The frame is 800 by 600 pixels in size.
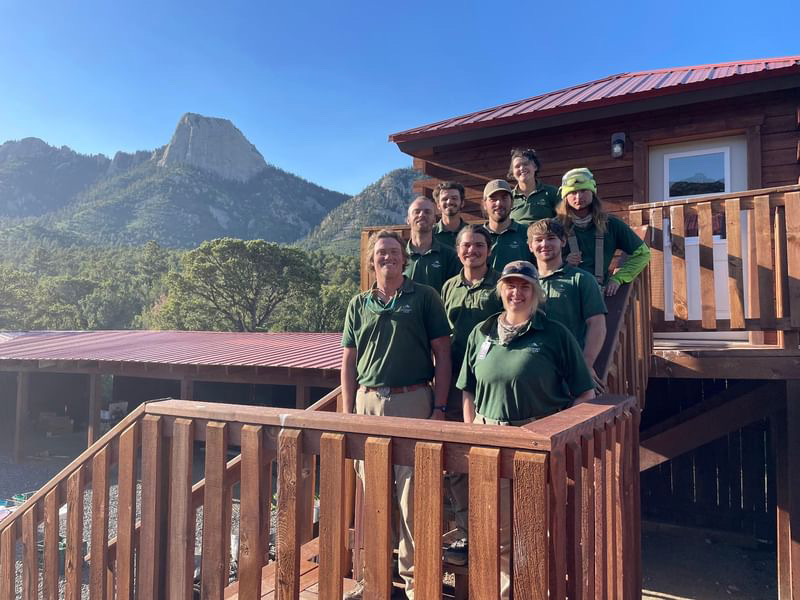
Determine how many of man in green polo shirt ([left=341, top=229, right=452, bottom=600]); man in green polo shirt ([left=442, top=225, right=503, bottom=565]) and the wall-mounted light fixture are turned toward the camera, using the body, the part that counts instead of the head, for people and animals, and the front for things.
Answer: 3

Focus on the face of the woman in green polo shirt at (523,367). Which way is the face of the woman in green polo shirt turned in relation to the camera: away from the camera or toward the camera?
toward the camera

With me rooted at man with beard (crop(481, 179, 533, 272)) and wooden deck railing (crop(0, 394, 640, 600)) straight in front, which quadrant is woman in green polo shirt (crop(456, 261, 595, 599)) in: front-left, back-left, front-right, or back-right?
front-left

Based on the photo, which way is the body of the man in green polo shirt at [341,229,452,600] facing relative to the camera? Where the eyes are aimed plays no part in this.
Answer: toward the camera

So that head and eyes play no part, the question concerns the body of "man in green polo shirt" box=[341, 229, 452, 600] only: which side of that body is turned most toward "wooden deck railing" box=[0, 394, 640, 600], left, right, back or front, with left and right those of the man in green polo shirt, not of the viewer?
front

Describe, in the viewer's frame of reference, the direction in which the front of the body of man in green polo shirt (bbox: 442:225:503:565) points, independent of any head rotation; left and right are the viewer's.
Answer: facing the viewer

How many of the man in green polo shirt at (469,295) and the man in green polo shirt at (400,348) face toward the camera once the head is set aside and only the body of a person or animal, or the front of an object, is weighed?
2

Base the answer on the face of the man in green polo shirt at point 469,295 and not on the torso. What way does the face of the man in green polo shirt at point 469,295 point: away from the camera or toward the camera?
toward the camera

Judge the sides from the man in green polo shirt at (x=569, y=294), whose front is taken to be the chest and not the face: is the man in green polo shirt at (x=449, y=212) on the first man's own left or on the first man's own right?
on the first man's own right

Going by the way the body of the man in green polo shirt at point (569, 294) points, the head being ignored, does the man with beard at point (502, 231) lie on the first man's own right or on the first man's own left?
on the first man's own right

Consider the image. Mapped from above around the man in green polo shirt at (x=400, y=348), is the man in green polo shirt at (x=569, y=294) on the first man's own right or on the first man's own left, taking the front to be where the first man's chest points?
on the first man's own left

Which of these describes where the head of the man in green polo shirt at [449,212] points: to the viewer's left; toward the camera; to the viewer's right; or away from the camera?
toward the camera

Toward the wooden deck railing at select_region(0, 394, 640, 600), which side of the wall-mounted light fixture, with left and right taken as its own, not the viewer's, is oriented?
front

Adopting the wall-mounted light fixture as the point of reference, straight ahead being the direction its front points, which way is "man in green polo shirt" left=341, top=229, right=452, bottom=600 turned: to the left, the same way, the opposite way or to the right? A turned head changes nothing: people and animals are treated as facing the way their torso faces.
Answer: the same way

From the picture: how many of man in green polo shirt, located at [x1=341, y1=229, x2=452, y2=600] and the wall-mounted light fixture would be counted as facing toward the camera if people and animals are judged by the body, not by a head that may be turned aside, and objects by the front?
2

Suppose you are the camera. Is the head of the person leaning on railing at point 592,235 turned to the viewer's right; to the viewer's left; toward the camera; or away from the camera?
toward the camera

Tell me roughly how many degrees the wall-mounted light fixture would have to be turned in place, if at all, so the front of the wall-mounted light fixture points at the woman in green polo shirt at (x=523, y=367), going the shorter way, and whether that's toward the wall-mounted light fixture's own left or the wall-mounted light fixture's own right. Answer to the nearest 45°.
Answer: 0° — it already faces them

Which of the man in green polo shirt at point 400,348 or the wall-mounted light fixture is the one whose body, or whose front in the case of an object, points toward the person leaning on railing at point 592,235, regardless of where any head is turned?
the wall-mounted light fixture
